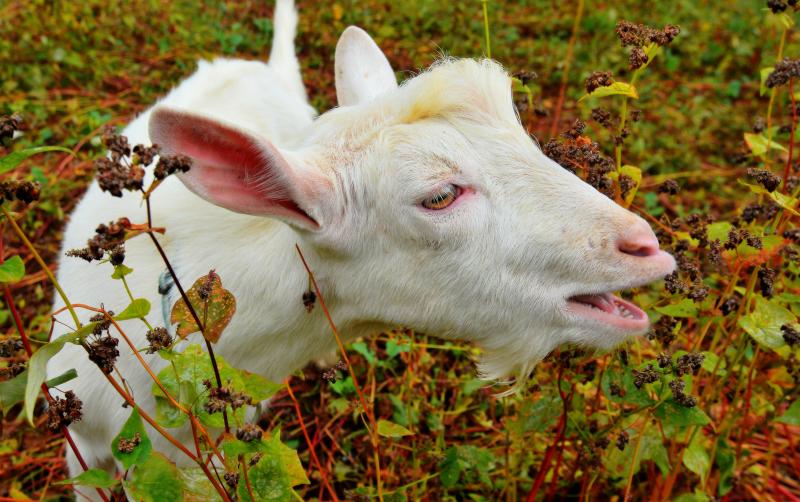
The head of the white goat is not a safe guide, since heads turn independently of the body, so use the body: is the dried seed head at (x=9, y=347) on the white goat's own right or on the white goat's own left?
on the white goat's own right

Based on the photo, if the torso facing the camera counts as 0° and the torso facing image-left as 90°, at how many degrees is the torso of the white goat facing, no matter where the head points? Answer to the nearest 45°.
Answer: approximately 315°

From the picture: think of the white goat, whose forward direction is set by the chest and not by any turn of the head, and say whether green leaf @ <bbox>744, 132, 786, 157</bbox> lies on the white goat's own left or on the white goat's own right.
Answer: on the white goat's own left
